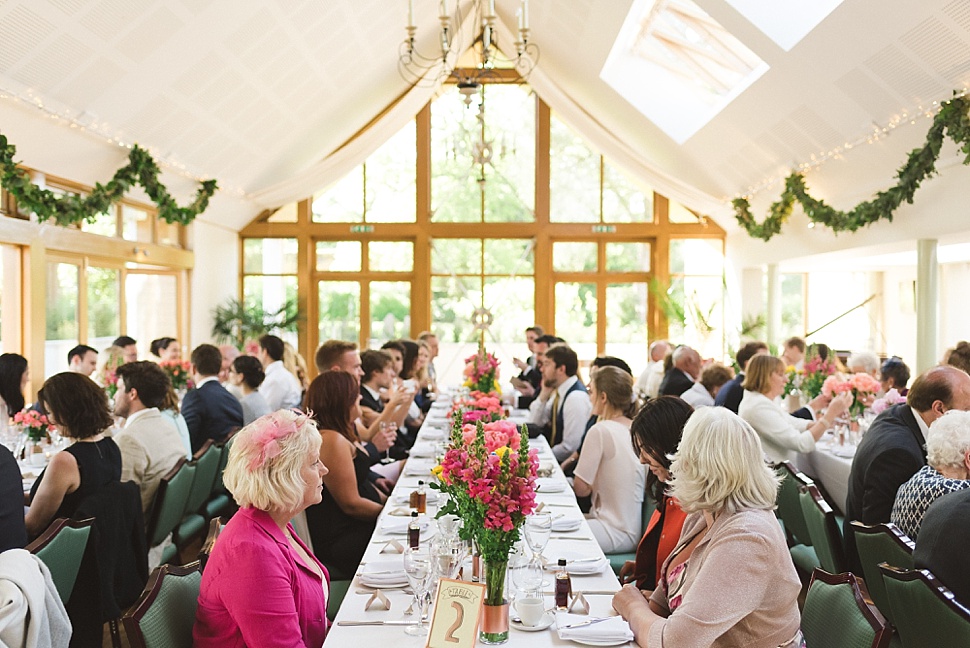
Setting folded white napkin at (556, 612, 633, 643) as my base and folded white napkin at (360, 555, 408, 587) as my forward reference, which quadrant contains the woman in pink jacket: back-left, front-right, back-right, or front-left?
front-left

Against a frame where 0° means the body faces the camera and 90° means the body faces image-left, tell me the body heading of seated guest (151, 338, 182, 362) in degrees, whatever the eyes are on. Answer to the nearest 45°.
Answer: approximately 315°

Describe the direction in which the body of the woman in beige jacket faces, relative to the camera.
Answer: to the viewer's left

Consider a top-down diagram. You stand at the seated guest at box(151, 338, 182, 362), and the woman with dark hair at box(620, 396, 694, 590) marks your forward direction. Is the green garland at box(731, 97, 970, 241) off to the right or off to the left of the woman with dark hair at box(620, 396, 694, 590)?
left

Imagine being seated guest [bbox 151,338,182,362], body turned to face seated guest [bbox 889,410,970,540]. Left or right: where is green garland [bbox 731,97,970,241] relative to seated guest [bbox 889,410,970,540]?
left
